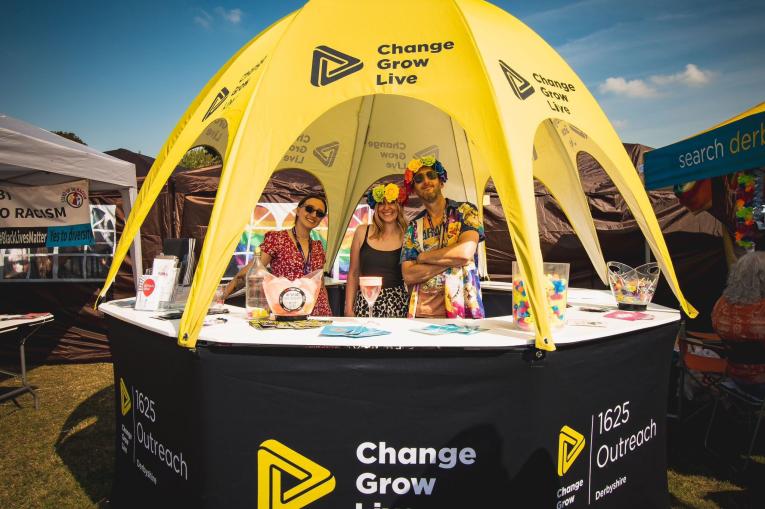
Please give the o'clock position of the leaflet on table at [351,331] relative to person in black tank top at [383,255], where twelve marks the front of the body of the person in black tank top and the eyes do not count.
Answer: The leaflet on table is roughly at 12 o'clock from the person in black tank top.

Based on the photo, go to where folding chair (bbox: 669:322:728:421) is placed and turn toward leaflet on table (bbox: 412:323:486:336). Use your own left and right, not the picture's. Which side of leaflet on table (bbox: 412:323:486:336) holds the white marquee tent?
right

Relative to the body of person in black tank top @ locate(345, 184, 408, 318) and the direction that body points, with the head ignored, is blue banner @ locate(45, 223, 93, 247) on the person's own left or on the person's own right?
on the person's own right

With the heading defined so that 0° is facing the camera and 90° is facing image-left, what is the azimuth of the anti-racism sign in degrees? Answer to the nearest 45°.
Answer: approximately 0°

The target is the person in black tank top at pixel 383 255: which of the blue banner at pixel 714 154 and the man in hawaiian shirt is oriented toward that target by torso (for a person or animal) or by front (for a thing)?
the blue banner

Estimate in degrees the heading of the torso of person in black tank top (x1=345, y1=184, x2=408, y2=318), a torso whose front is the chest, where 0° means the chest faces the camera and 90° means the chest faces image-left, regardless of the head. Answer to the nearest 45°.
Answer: approximately 0°
